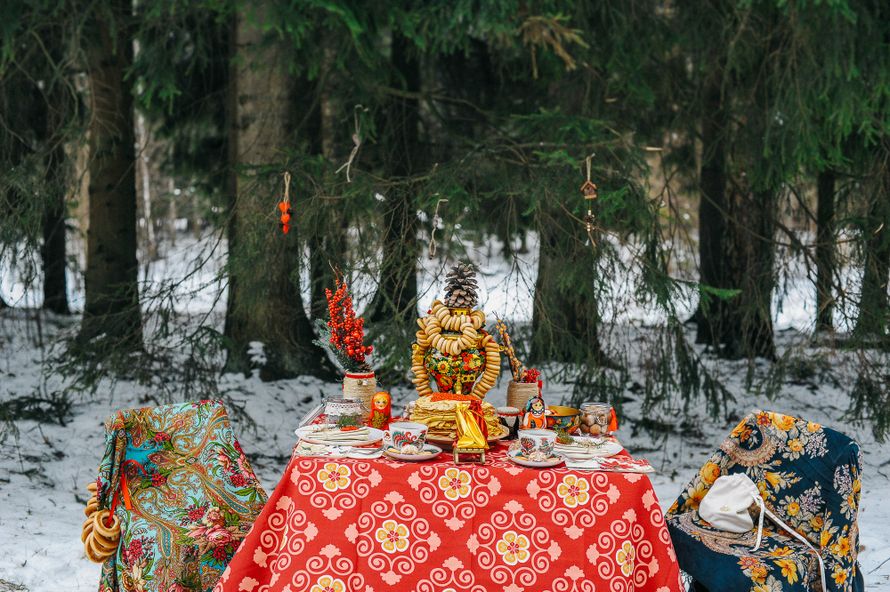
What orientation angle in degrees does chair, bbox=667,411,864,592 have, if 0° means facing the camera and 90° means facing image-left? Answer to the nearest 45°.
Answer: approximately 45°

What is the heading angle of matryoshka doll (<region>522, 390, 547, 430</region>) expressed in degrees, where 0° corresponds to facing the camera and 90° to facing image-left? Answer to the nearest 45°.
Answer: approximately 0°

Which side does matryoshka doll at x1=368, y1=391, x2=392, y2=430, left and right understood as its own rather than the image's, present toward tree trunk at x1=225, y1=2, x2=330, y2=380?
back

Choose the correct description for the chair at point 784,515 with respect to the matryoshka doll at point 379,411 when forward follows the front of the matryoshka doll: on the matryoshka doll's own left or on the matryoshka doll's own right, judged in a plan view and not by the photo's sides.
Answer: on the matryoshka doll's own left

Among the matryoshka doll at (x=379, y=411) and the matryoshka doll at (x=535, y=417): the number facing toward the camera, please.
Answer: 2

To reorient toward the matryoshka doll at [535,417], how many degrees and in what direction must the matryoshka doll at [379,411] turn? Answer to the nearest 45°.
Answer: approximately 90° to its left

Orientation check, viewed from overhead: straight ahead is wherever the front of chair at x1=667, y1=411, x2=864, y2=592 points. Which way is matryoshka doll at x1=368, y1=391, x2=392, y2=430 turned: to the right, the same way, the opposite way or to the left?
to the left

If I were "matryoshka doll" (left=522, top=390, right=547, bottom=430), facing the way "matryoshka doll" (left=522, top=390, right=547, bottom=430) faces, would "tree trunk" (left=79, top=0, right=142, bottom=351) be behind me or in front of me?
behind

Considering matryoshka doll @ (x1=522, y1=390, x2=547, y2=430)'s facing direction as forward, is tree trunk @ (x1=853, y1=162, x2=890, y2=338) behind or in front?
behind

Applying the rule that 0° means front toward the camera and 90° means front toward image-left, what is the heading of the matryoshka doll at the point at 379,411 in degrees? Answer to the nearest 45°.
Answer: approximately 0°

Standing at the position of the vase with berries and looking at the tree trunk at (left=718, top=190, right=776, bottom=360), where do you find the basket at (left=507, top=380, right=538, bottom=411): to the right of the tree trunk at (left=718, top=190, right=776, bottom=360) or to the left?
right
